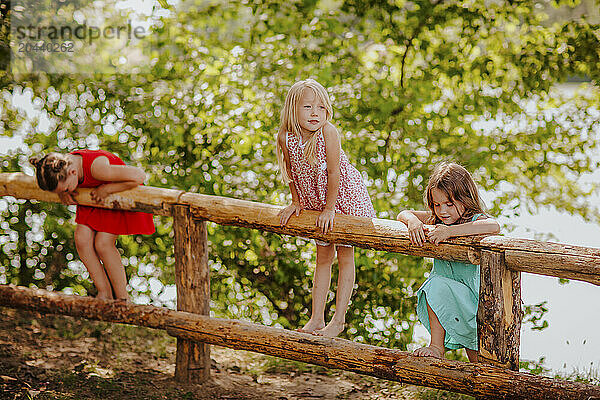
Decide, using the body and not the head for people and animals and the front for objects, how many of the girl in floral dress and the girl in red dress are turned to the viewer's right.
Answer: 0

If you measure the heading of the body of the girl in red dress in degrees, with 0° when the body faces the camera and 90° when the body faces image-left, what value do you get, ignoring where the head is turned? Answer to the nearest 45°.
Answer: approximately 45°

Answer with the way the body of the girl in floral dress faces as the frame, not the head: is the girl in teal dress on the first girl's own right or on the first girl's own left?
on the first girl's own left

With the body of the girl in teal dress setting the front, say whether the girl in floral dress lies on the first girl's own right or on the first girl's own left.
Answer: on the first girl's own right

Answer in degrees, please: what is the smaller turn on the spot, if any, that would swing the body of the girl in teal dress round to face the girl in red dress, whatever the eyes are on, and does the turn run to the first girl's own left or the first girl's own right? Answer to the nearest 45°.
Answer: approximately 45° to the first girl's own right
